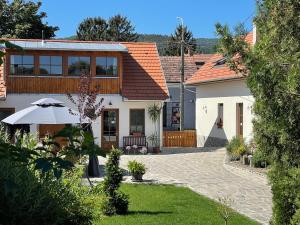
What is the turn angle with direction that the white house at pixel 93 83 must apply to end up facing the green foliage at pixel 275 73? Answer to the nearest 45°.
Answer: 0° — it already faces it

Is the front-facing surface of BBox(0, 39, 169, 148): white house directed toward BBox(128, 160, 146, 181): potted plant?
yes

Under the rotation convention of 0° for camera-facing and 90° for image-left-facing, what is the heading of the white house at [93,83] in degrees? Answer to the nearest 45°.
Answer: approximately 0°

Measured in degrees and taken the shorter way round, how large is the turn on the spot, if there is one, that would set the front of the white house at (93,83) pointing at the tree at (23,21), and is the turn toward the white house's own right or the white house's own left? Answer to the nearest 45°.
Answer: approximately 180°

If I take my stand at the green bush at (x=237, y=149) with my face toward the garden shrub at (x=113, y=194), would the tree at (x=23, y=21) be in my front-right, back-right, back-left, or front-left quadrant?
back-right

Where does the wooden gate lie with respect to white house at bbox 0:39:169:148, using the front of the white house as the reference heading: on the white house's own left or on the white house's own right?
on the white house's own left

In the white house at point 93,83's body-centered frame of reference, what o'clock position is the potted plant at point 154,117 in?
The potted plant is roughly at 9 o'clock from the white house.

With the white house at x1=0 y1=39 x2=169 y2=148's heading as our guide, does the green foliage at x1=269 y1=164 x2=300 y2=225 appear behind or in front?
in front

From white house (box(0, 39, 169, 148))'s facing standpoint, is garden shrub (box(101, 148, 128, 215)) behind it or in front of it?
in front
